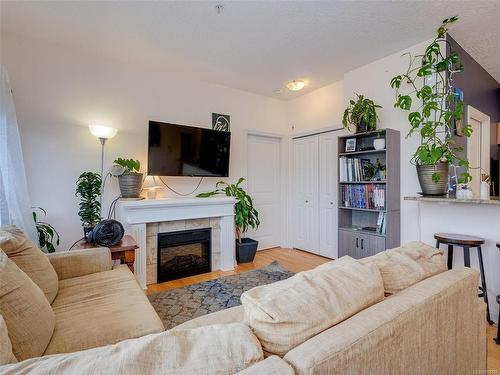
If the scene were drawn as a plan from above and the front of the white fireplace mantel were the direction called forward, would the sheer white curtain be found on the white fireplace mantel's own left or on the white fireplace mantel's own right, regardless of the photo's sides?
on the white fireplace mantel's own right

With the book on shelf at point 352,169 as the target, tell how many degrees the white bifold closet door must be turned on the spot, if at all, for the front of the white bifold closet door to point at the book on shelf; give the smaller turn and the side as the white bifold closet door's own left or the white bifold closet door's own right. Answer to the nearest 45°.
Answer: approximately 90° to the white bifold closet door's own left

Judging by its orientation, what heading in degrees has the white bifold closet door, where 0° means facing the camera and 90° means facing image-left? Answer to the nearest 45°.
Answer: approximately 45°

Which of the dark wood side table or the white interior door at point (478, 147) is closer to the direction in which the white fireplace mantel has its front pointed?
the white interior door

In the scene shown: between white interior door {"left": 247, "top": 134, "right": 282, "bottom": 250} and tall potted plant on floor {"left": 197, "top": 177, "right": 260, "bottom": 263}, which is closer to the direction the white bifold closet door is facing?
the tall potted plant on floor

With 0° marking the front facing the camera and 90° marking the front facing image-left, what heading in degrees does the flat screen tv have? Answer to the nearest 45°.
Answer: approximately 315°

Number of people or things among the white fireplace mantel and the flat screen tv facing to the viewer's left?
0

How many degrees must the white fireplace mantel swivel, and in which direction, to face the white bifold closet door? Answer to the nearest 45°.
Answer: approximately 45° to its left
